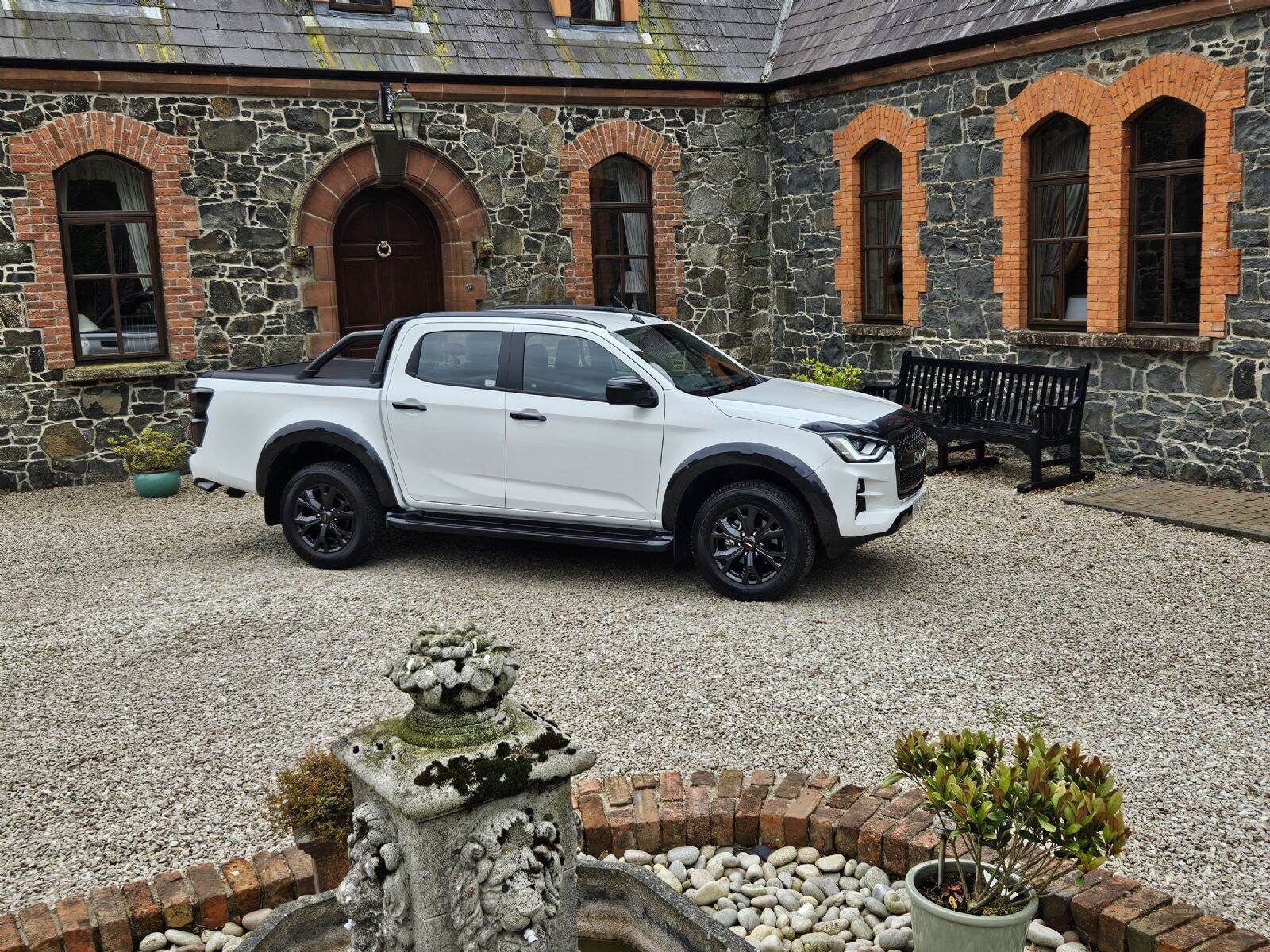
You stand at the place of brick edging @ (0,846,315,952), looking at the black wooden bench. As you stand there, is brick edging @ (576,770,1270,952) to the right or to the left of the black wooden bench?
right

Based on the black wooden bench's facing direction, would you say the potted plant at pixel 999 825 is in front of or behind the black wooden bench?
in front

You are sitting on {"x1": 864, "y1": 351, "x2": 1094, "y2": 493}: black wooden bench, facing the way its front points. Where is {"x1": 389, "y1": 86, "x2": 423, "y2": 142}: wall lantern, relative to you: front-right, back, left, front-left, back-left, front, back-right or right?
front-right

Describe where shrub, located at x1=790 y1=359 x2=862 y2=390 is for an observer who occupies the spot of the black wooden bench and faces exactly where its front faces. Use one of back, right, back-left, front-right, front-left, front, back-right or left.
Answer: right

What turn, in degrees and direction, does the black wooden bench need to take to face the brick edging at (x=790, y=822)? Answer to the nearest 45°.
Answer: approximately 45° to its left

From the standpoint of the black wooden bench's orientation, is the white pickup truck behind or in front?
in front

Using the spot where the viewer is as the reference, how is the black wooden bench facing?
facing the viewer and to the left of the viewer

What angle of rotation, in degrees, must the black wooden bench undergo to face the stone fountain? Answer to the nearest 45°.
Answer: approximately 45° to its left

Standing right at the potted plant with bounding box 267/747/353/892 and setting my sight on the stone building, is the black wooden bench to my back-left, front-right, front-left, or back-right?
front-right

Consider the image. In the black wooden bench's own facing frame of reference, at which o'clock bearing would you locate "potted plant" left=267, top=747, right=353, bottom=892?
The potted plant is roughly at 11 o'clock from the black wooden bench.
